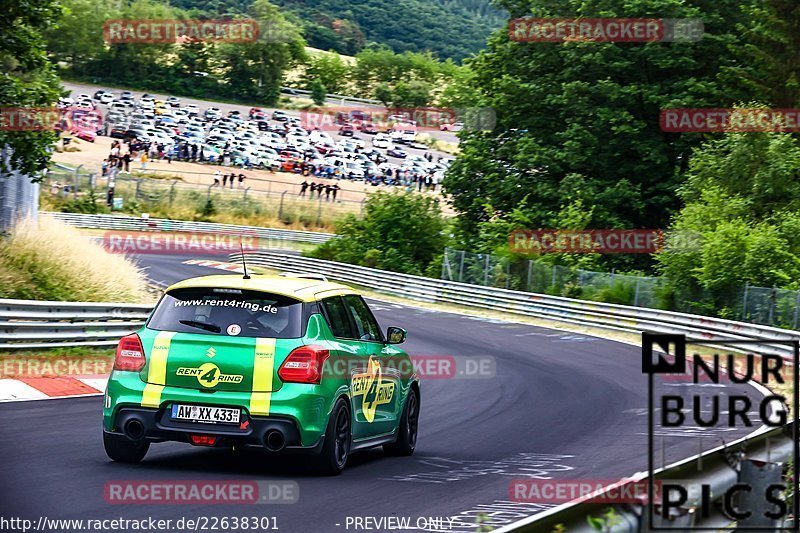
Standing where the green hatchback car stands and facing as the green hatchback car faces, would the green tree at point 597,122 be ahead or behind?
ahead

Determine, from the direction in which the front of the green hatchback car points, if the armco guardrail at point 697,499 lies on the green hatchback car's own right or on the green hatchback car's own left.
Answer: on the green hatchback car's own right

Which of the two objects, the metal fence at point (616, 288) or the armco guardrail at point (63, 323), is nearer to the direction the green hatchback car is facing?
the metal fence

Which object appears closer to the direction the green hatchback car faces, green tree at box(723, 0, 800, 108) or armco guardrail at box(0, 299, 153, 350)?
the green tree

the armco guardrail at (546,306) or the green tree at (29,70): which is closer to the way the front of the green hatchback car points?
the armco guardrail

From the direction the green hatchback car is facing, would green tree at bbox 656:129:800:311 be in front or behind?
in front

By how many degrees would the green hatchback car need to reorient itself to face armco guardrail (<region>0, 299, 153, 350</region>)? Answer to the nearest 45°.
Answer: approximately 45° to its left

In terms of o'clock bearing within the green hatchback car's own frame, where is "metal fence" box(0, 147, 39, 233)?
The metal fence is roughly at 10 o'clock from the green hatchback car.

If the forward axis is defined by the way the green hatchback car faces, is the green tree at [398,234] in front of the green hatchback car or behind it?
in front

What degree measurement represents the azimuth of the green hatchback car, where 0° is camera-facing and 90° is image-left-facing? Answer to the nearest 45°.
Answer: approximately 225°

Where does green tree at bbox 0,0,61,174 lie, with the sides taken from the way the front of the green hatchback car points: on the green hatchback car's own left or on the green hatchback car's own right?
on the green hatchback car's own left
